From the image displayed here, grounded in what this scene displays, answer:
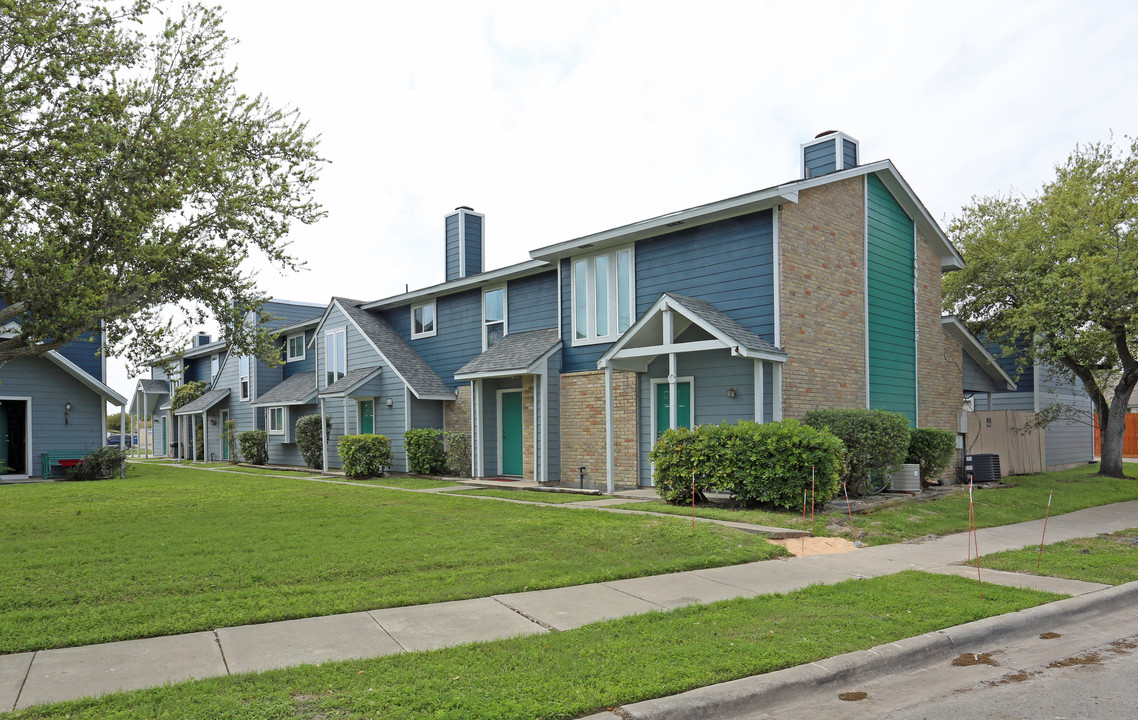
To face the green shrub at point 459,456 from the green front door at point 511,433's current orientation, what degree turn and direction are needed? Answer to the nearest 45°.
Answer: approximately 90° to its right

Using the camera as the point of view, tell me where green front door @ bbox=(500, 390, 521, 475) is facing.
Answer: facing the viewer and to the left of the viewer

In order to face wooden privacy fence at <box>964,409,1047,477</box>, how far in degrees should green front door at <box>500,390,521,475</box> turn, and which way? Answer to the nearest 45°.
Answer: approximately 135° to its left

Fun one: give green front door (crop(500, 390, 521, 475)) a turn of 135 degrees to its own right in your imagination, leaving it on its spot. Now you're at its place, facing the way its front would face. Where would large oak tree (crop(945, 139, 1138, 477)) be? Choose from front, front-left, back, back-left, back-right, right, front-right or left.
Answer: right

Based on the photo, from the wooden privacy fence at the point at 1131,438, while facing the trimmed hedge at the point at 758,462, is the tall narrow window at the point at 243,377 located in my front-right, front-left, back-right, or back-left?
front-right

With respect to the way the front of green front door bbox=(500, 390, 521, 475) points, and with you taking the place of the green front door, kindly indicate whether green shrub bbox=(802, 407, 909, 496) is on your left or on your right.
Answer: on your left

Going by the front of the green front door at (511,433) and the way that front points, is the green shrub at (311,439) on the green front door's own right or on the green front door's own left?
on the green front door's own right

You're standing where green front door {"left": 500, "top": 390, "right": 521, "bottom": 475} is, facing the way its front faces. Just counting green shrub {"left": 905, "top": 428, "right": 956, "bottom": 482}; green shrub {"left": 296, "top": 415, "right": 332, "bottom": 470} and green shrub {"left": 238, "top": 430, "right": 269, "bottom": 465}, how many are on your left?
1
